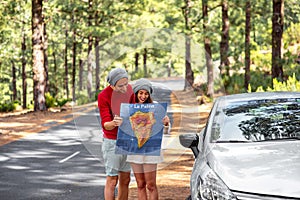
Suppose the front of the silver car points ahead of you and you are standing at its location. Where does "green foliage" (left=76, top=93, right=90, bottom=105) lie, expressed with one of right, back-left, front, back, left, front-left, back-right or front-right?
back-right

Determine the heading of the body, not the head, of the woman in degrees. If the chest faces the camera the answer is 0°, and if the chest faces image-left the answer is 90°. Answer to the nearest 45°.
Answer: approximately 0°

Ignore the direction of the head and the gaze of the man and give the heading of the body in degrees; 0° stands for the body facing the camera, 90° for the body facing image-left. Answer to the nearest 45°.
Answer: approximately 315°

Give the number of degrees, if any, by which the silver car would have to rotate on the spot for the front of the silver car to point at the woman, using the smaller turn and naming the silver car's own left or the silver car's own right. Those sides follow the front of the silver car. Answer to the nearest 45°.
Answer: approximately 135° to the silver car's own right

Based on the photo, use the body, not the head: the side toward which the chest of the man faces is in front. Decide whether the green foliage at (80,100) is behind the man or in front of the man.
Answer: behind

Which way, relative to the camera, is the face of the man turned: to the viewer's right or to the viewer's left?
to the viewer's right

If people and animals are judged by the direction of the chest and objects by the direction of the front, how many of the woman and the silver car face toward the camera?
2
